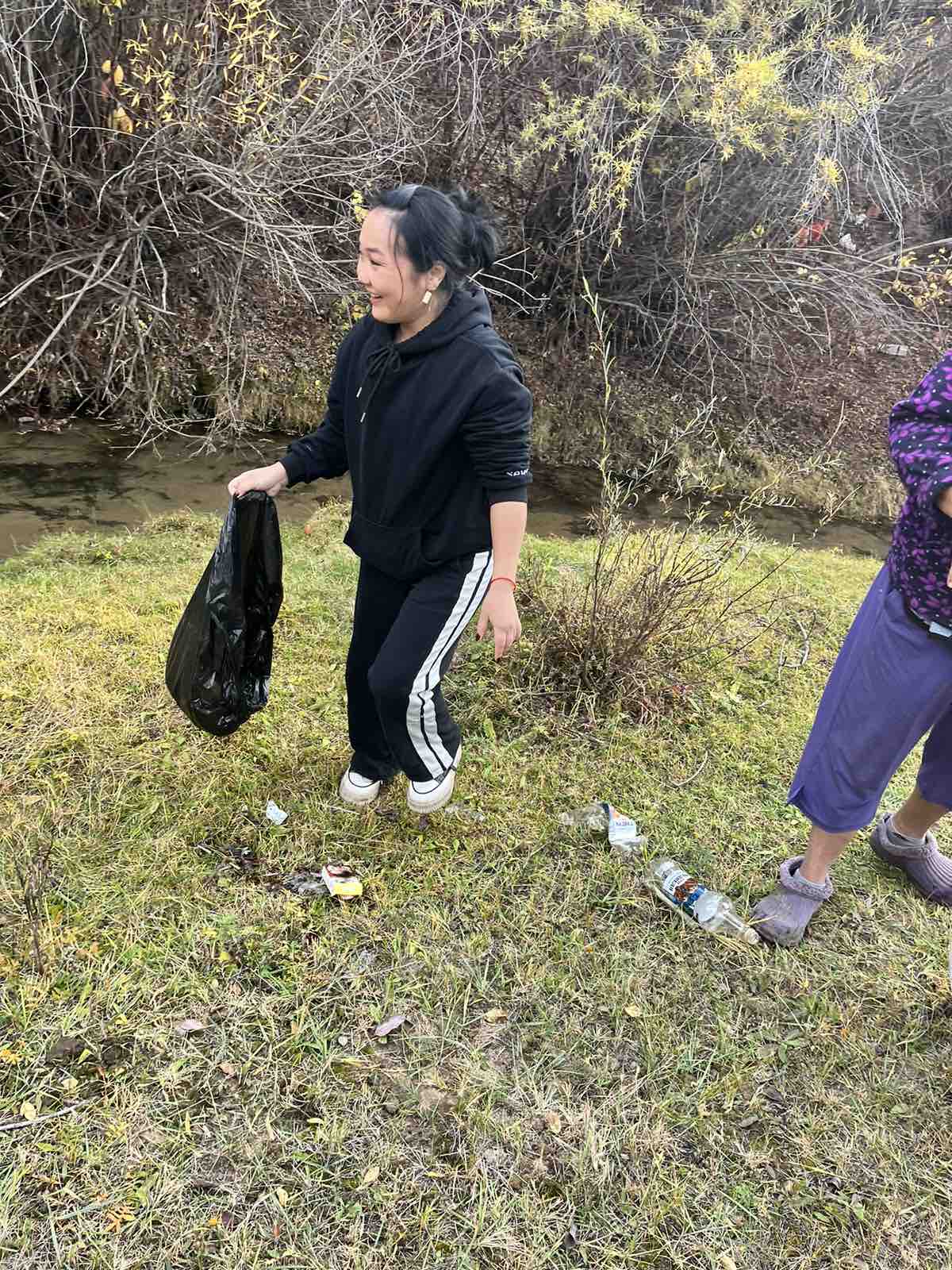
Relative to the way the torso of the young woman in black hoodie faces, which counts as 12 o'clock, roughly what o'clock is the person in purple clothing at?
The person in purple clothing is roughly at 8 o'clock from the young woman in black hoodie.

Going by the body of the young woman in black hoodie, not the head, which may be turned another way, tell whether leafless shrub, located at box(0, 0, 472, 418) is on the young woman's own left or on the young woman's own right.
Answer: on the young woman's own right

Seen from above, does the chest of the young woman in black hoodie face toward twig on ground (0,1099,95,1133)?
yes

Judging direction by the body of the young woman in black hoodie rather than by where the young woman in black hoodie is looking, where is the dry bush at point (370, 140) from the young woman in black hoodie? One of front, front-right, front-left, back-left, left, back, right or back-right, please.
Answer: back-right

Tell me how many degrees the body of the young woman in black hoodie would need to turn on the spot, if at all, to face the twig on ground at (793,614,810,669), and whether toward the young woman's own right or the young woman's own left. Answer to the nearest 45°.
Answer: approximately 180°

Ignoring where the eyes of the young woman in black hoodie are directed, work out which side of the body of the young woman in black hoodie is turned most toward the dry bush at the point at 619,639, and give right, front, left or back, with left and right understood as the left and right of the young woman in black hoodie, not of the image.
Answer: back

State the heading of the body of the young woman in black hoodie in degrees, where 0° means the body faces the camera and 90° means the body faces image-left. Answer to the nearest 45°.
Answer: approximately 45°
